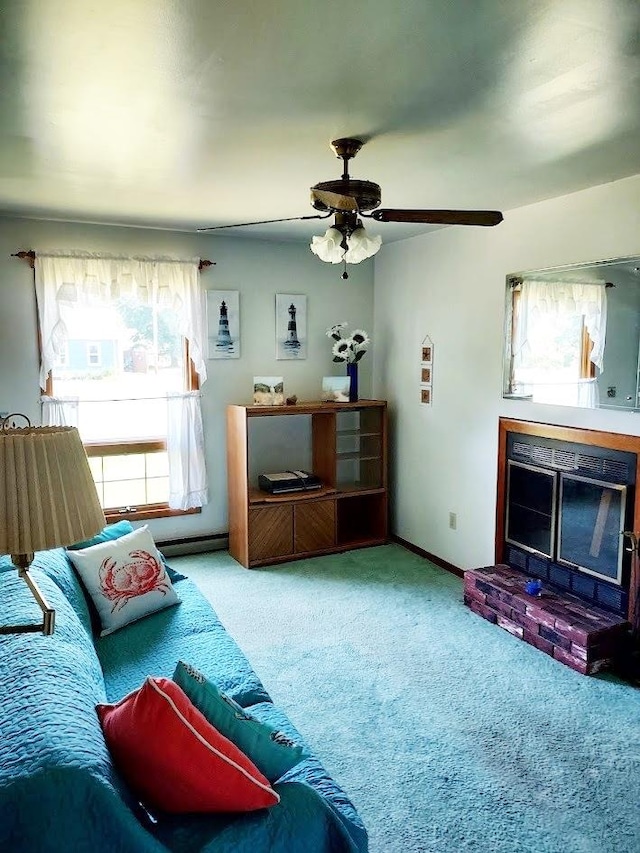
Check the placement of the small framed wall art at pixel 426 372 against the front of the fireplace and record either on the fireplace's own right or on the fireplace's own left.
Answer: on the fireplace's own right

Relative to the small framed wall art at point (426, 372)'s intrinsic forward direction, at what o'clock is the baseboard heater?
The baseboard heater is roughly at 1 o'clock from the small framed wall art.

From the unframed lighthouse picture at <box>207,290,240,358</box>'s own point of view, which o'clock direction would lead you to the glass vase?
The glass vase is roughly at 9 o'clock from the unframed lighthouse picture.

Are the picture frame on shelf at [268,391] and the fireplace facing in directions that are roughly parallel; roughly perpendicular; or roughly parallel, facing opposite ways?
roughly perpendicular

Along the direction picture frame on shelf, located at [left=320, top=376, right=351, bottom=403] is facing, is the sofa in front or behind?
in front

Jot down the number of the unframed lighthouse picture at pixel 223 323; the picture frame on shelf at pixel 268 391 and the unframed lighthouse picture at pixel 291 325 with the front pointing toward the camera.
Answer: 3

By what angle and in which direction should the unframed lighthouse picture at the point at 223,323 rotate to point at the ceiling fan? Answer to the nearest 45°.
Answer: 0° — it already faces it

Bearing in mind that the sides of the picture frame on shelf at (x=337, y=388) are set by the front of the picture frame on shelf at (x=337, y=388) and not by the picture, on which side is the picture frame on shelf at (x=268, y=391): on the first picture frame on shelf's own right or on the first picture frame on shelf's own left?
on the first picture frame on shelf's own right

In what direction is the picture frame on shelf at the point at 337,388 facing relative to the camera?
toward the camera

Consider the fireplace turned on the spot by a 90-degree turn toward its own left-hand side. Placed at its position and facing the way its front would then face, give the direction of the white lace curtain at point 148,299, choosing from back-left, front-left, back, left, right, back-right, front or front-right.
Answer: back-right

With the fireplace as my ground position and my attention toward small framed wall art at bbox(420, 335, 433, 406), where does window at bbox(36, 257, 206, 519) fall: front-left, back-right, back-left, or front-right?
front-left

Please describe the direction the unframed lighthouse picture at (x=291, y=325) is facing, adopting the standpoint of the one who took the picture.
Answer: facing the viewer

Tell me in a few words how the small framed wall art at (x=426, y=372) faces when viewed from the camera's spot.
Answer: facing the viewer and to the left of the viewer

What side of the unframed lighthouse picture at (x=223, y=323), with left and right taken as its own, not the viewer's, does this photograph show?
front
